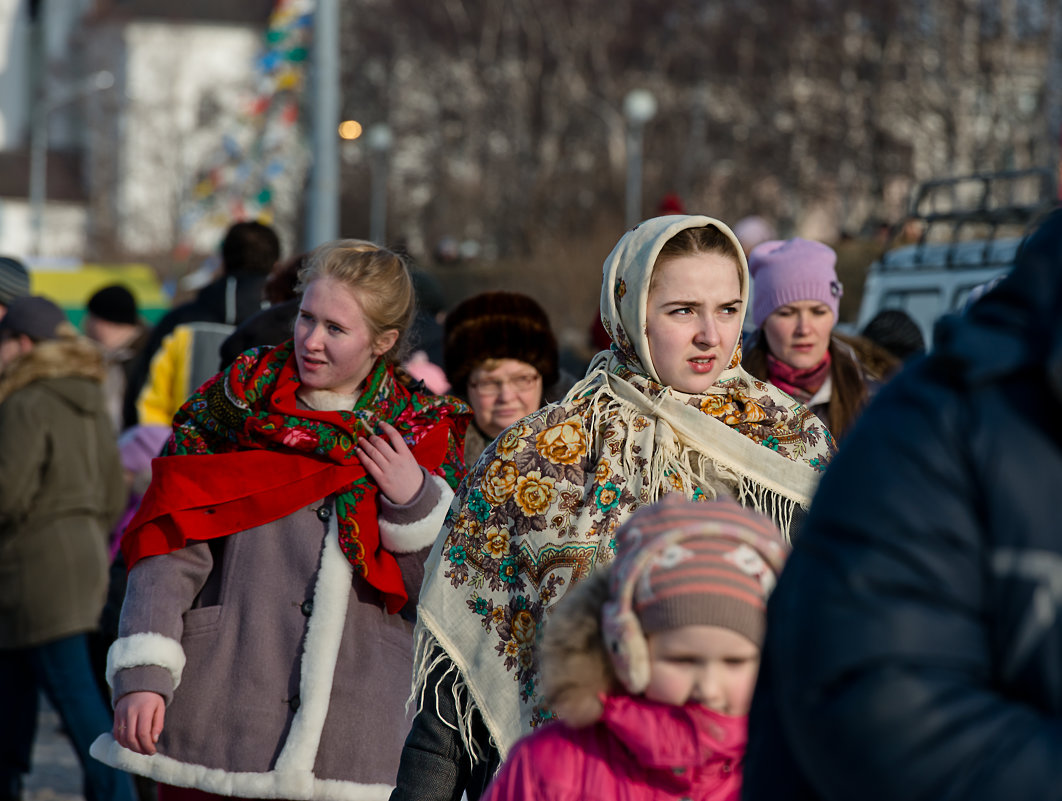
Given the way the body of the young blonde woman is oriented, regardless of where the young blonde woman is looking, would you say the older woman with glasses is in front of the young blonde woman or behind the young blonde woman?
behind

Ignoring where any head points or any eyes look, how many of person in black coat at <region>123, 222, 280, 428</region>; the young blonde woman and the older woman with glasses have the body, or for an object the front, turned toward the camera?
2

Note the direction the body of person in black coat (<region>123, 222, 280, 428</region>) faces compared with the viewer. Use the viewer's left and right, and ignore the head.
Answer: facing away from the viewer

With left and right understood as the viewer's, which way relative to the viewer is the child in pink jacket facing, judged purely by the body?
facing the viewer and to the right of the viewer

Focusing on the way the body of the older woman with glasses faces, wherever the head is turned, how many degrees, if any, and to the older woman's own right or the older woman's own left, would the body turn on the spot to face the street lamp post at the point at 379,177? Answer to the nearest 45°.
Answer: approximately 180°

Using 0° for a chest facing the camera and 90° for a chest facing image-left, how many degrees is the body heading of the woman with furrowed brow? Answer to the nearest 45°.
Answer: approximately 315°

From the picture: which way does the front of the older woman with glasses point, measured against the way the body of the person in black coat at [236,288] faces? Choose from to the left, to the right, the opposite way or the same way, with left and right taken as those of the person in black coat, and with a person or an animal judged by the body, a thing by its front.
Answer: the opposite way

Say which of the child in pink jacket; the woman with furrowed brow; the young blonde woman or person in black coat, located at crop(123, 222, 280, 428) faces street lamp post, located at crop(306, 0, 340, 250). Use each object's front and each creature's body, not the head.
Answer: the person in black coat

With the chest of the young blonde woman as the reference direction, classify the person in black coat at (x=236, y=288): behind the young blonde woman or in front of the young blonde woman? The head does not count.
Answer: behind

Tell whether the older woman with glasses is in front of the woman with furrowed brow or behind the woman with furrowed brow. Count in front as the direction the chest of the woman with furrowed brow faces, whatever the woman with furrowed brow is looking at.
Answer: behind

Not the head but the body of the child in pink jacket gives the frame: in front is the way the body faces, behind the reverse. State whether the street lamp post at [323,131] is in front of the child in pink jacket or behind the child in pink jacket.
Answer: behind

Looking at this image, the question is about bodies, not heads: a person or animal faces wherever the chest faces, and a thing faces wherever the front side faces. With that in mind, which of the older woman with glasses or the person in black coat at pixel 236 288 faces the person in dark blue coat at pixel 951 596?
the older woman with glasses

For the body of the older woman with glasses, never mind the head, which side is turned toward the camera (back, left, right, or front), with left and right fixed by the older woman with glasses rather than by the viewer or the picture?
front

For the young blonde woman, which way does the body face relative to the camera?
toward the camera
